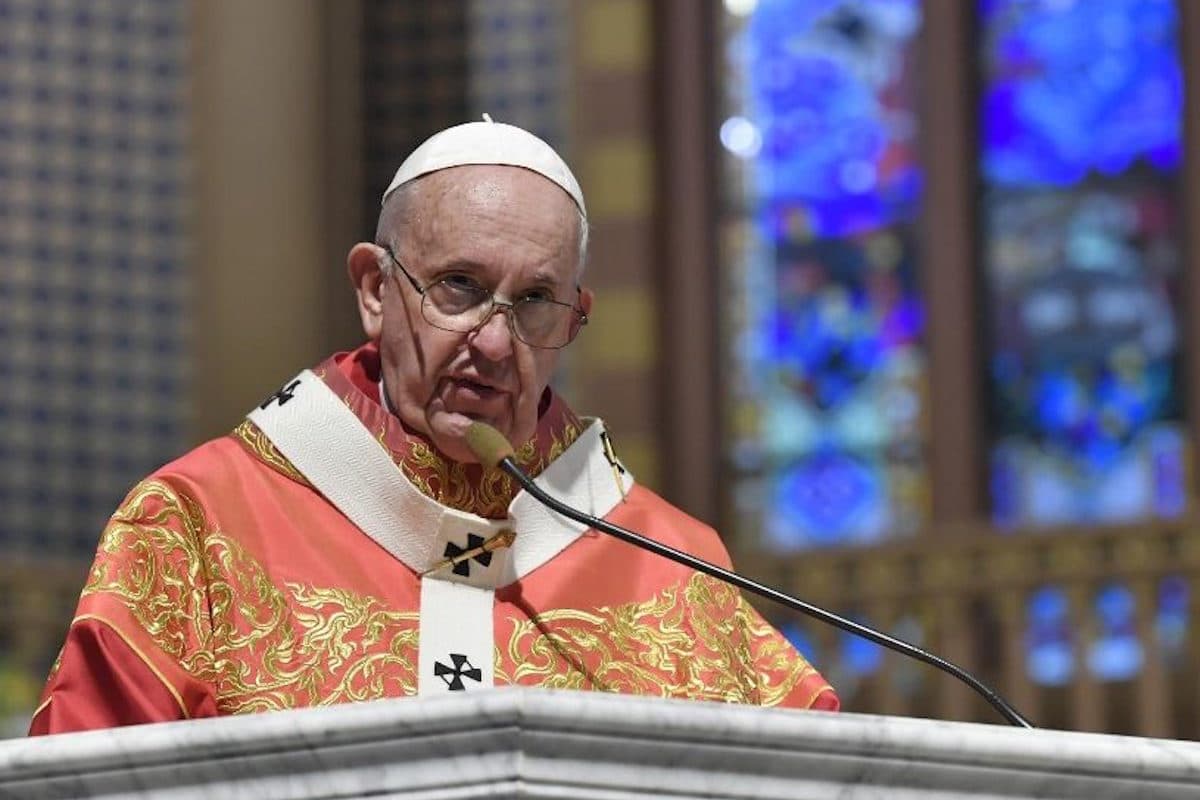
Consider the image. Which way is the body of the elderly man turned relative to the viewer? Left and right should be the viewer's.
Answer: facing the viewer

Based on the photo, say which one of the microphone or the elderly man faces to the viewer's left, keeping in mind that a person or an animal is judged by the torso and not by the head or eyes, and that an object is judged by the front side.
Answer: the microphone

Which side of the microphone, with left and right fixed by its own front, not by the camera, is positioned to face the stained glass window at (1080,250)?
right

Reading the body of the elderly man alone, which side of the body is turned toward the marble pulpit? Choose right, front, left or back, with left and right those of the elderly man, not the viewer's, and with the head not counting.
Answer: front

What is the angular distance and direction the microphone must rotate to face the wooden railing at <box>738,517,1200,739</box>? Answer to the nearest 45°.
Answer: approximately 90° to its right

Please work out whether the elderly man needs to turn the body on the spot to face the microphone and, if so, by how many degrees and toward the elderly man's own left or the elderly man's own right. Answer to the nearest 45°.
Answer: approximately 45° to the elderly man's own left

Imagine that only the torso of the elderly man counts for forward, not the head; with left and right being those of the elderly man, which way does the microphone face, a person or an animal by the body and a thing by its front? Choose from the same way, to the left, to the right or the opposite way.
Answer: to the right

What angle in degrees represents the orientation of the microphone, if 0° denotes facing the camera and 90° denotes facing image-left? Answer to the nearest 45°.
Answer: approximately 90°

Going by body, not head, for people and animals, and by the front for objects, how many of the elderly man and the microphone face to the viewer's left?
1

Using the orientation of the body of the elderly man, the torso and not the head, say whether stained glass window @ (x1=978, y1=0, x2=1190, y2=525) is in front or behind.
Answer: behind

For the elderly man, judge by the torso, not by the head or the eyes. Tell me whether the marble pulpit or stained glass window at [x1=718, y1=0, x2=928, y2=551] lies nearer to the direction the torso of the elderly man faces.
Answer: the marble pulpit
